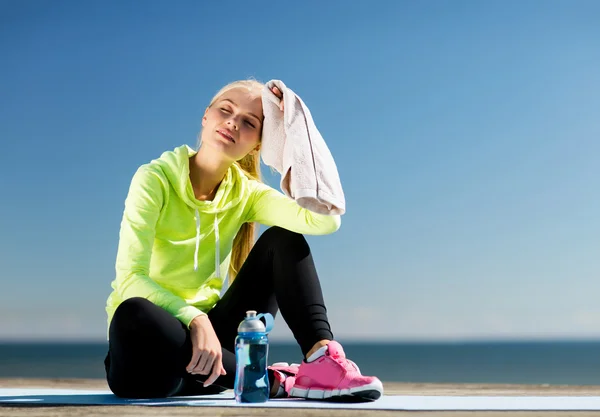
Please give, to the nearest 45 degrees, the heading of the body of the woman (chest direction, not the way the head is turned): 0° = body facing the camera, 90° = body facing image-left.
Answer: approximately 0°
